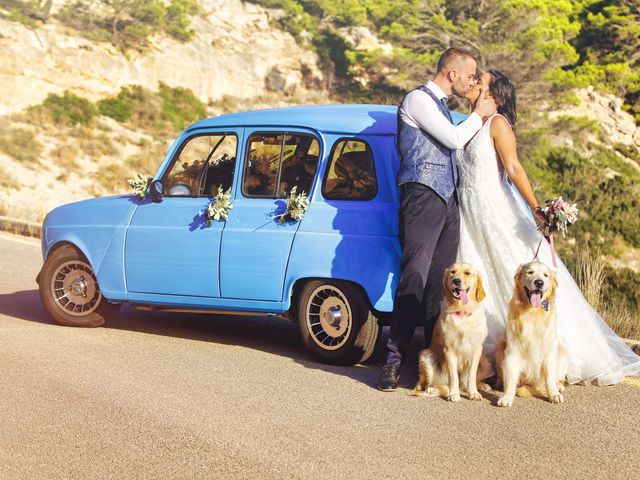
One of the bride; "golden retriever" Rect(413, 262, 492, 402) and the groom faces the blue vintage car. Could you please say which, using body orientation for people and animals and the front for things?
the bride

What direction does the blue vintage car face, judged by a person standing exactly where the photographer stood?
facing away from the viewer and to the left of the viewer

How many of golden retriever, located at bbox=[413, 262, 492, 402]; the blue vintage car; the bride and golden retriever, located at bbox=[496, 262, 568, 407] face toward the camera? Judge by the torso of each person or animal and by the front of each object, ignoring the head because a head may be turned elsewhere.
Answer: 2

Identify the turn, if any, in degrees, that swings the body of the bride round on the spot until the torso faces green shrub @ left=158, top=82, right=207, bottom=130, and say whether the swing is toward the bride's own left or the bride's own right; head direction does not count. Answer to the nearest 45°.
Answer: approximately 45° to the bride's own right

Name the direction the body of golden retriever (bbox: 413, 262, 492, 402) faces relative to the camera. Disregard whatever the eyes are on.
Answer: toward the camera

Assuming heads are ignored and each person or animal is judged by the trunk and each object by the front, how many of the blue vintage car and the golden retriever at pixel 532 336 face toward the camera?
1

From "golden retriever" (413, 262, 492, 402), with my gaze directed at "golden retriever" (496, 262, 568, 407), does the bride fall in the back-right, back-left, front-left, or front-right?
front-left

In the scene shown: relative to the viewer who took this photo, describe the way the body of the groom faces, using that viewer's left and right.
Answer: facing the viewer and to the right of the viewer

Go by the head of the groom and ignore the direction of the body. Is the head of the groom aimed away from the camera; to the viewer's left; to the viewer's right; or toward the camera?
to the viewer's right

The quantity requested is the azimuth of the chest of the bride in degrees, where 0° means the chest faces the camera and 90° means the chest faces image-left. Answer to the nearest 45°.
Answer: approximately 90°

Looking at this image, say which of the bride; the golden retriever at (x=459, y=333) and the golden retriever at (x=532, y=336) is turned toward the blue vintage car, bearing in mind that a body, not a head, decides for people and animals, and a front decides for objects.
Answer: the bride

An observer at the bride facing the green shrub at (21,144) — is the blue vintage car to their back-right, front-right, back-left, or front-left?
front-left

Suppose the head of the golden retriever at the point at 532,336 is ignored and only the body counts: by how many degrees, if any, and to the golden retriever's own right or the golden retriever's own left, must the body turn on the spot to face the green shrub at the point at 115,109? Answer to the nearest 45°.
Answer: approximately 135° to the golden retriever's own right

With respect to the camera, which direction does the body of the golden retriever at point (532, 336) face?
toward the camera

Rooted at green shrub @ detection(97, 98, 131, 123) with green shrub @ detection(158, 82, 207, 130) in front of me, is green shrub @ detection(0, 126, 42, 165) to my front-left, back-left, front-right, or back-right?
back-right

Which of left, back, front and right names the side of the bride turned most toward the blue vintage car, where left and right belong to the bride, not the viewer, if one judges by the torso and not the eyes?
front
